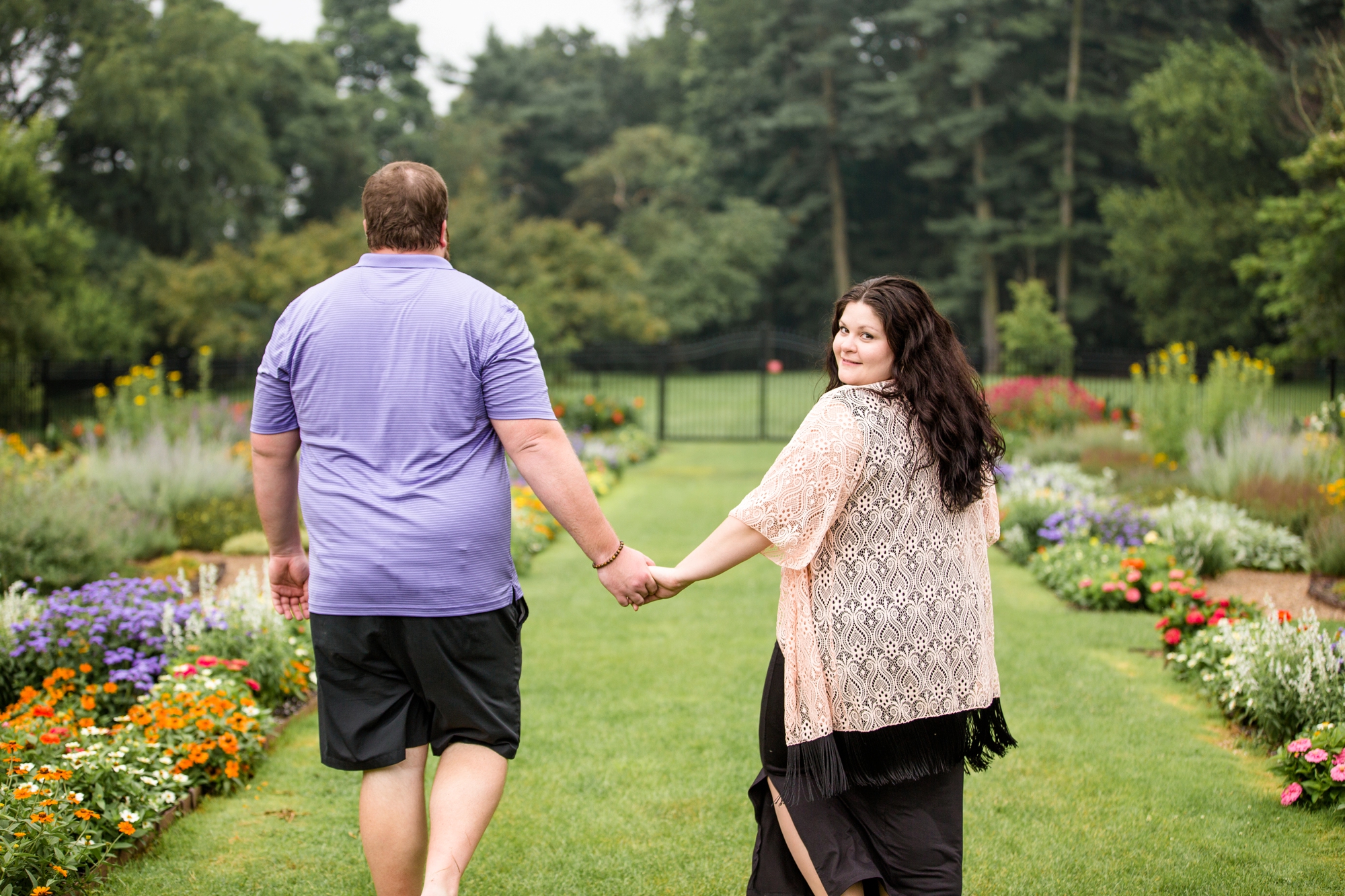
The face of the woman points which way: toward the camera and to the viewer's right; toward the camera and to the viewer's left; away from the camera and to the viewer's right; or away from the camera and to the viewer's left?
toward the camera and to the viewer's left

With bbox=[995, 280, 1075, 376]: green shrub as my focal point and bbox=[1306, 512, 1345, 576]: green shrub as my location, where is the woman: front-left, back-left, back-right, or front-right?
back-left

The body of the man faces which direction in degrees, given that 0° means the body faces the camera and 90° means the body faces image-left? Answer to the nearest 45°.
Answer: approximately 180°

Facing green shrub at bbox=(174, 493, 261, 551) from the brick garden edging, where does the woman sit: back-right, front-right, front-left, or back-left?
back-right

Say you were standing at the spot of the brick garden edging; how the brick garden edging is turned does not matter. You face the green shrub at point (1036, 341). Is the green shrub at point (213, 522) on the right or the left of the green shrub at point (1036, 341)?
left

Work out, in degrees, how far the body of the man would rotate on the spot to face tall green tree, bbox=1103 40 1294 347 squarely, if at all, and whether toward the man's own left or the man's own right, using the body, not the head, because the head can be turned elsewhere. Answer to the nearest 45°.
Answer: approximately 45° to the man's own right

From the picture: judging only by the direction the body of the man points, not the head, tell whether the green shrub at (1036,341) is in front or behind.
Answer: in front

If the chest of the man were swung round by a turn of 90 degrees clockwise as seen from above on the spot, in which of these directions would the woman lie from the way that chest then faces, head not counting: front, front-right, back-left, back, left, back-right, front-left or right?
front

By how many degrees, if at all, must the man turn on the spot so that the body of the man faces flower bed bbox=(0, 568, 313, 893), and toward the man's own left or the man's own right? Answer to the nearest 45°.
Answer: approximately 45° to the man's own left
